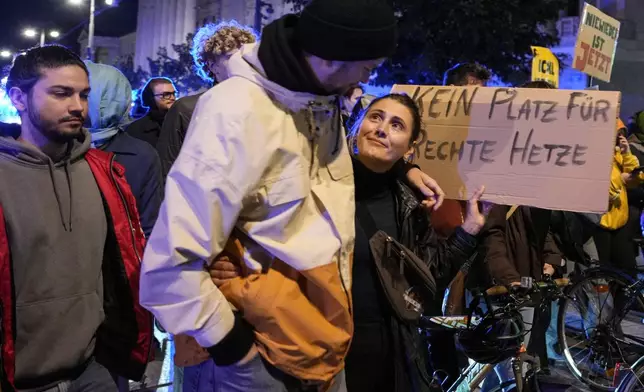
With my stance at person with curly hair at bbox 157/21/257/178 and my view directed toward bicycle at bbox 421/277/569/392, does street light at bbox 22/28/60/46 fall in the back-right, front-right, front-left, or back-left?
back-left

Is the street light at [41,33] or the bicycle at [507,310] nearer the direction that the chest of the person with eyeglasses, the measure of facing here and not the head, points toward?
the bicycle

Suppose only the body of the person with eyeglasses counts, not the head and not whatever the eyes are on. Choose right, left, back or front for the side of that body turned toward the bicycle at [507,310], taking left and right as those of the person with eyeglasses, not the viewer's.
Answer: front

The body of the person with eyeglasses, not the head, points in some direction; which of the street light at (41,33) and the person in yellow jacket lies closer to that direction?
the person in yellow jacket

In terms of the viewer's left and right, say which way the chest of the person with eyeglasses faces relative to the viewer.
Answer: facing the viewer and to the right of the viewer

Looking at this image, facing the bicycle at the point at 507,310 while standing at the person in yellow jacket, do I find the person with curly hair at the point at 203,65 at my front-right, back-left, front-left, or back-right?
front-right

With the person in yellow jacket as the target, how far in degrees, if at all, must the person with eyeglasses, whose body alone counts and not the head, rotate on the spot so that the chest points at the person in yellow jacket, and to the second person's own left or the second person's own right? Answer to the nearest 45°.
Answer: approximately 45° to the second person's own left
